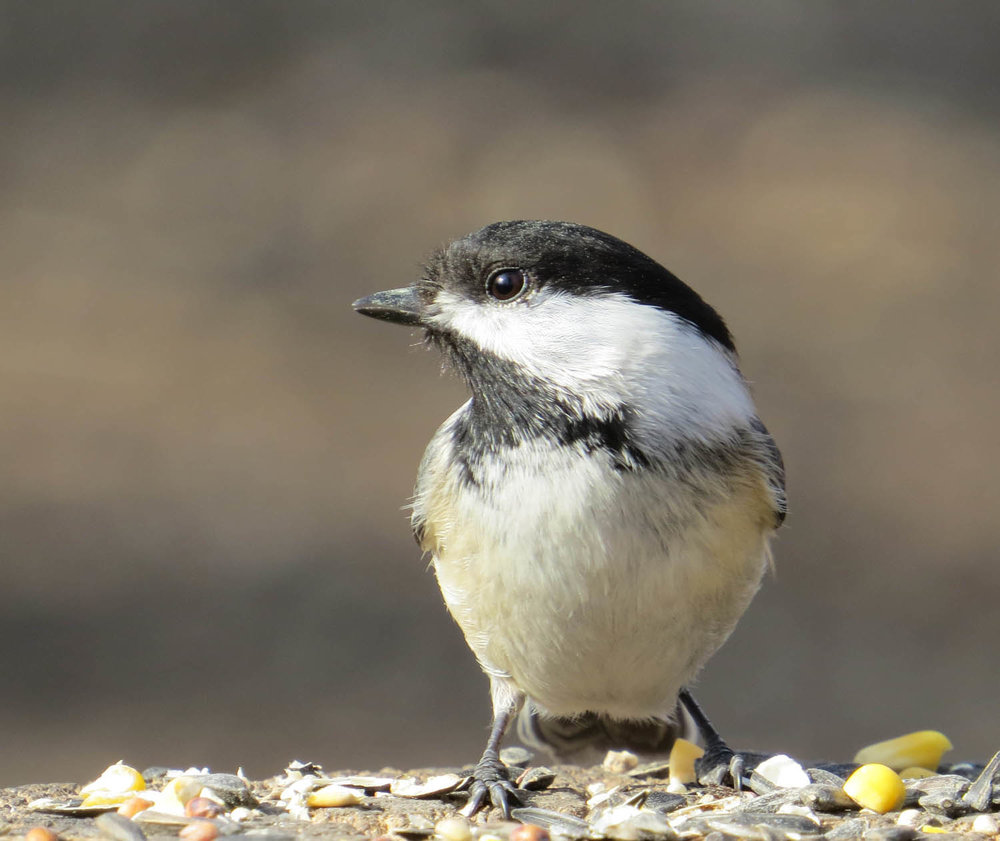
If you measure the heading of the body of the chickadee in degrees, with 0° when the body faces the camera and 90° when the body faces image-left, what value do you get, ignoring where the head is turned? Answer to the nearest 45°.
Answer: approximately 0°

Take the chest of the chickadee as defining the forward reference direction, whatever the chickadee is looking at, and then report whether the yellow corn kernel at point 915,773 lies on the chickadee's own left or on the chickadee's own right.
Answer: on the chickadee's own left

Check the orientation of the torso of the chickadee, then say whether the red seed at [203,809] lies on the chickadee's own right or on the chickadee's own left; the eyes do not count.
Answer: on the chickadee's own right

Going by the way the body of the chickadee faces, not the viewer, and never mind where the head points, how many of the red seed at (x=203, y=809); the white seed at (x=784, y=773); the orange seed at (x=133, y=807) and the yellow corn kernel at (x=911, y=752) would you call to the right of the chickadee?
2
